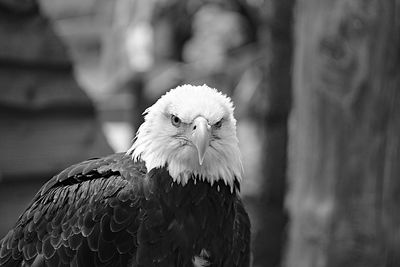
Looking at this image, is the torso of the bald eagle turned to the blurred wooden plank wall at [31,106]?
no

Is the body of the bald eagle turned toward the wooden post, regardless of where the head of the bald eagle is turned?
no

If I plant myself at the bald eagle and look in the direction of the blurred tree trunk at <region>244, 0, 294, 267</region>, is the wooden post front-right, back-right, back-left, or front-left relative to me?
front-right

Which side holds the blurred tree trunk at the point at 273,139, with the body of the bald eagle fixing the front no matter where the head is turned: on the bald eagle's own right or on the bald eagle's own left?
on the bald eagle's own left

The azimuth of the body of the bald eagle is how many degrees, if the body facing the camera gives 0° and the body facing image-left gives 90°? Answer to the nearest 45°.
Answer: approximately 315°

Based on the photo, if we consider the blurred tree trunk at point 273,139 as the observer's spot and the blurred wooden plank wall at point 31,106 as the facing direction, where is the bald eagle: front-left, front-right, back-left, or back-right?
front-left
